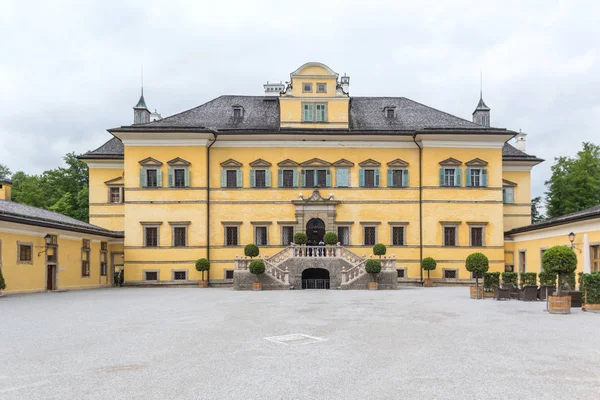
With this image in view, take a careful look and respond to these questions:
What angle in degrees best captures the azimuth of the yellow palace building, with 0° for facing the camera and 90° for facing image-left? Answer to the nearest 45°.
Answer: approximately 0°
